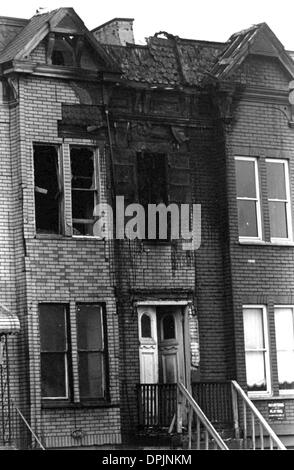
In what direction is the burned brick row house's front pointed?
toward the camera

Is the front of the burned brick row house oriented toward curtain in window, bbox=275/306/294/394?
no
